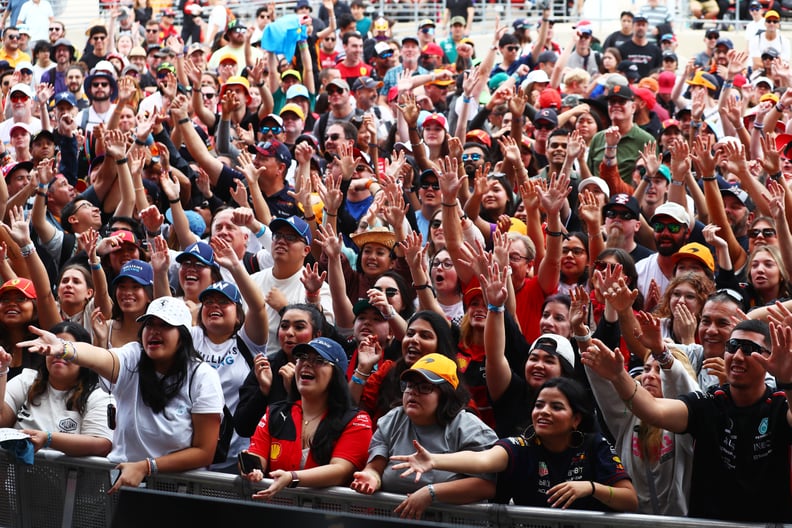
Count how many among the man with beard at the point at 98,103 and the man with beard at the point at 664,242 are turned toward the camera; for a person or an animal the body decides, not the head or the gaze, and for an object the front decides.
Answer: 2

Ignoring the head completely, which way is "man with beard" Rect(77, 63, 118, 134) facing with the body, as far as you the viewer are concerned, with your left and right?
facing the viewer

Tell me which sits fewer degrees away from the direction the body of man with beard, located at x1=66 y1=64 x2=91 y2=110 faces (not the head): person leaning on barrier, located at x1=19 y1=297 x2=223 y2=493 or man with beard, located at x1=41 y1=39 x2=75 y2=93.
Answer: the person leaning on barrier

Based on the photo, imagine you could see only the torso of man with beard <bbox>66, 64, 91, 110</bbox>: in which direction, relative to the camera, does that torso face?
toward the camera

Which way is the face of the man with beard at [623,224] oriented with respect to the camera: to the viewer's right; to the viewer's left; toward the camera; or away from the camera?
toward the camera

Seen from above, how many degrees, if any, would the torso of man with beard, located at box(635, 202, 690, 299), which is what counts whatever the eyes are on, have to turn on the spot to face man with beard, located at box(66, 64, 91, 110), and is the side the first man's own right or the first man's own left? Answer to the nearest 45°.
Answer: approximately 135° to the first man's own right

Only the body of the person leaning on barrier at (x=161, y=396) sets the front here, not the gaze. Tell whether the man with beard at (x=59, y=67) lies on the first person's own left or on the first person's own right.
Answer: on the first person's own right

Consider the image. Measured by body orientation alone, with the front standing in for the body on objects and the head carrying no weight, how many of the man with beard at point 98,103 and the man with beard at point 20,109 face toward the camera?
2

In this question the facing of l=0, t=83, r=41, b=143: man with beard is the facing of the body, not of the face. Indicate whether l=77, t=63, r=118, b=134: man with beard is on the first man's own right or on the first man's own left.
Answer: on the first man's own left

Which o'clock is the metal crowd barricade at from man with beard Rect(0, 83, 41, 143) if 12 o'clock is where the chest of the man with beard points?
The metal crowd barricade is roughly at 12 o'clock from the man with beard.

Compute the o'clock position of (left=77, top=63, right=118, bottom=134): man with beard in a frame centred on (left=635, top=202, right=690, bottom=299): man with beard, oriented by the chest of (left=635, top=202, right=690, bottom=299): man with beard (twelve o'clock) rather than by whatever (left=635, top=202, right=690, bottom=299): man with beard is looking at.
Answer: (left=77, top=63, right=118, bottom=134): man with beard is roughly at 4 o'clock from (left=635, top=202, right=690, bottom=299): man with beard.

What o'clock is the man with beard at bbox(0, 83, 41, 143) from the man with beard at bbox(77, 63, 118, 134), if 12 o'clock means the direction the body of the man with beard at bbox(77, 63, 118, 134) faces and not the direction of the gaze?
the man with beard at bbox(0, 83, 41, 143) is roughly at 3 o'clock from the man with beard at bbox(77, 63, 118, 134).

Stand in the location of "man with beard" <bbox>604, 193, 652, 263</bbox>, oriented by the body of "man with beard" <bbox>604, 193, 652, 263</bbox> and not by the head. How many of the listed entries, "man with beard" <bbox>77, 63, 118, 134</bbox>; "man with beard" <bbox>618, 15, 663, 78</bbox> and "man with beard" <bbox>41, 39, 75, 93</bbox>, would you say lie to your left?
0

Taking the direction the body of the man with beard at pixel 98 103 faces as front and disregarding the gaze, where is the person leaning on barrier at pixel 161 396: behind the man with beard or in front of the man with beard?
in front

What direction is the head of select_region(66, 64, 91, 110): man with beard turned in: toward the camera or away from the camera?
toward the camera

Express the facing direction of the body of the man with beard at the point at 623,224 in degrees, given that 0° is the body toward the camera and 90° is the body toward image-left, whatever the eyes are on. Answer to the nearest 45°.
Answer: approximately 45°

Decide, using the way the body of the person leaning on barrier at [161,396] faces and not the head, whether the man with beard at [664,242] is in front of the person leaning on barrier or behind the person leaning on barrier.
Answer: behind
